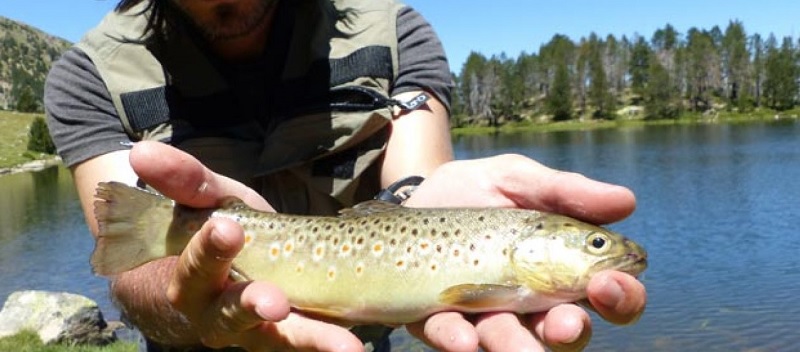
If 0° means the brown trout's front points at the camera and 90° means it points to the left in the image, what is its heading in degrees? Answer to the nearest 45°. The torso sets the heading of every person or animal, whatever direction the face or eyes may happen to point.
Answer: approximately 270°

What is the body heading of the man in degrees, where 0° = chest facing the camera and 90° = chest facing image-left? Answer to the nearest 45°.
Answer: approximately 0°
